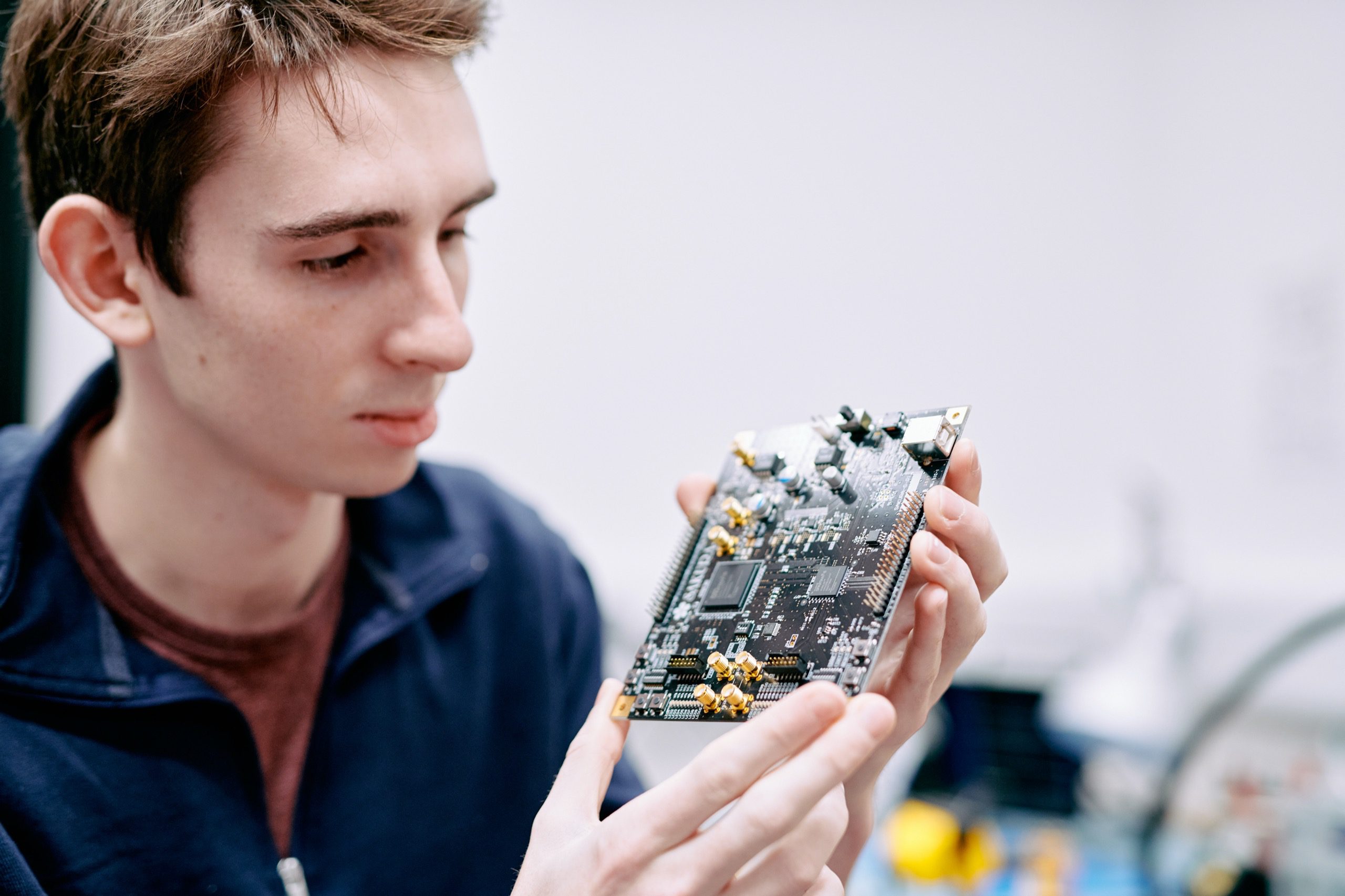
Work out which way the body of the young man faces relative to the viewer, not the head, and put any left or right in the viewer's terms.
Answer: facing the viewer and to the right of the viewer

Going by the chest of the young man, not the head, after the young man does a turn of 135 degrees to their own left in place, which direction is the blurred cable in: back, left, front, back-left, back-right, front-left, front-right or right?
right

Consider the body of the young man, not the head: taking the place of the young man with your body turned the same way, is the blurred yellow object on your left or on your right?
on your left

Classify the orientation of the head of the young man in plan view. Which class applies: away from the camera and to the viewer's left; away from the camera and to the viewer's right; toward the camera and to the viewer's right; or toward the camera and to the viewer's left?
toward the camera and to the viewer's right
